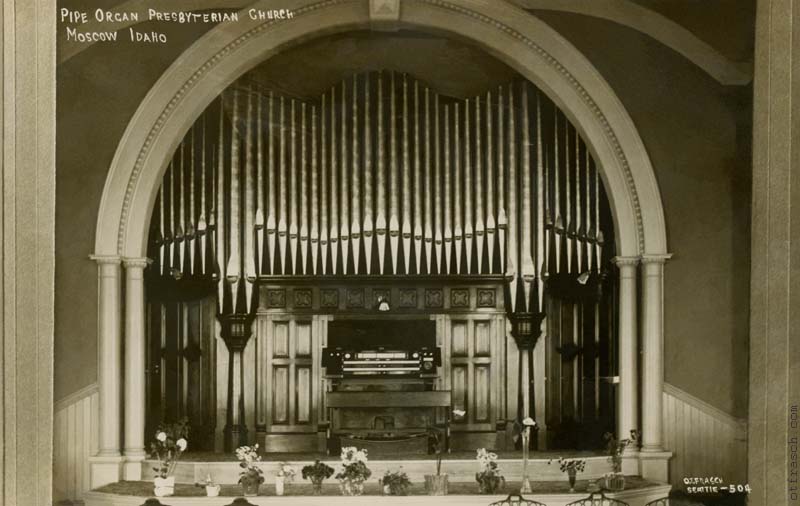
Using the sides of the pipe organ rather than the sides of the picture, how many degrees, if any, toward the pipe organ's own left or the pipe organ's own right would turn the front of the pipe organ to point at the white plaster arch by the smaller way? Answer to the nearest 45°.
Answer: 0° — it already faces it

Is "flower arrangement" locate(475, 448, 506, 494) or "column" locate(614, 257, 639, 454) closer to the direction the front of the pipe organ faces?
the flower arrangement

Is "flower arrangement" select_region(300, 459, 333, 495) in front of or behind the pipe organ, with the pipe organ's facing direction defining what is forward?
in front

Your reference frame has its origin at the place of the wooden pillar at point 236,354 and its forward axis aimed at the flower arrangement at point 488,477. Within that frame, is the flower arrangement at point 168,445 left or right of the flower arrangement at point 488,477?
right

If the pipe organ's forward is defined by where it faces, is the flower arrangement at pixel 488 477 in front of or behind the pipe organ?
in front

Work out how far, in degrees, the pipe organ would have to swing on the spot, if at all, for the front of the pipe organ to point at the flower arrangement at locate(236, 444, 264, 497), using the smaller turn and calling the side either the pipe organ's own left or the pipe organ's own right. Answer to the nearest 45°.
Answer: approximately 45° to the pipe organ's own right

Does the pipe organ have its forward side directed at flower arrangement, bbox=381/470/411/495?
yes

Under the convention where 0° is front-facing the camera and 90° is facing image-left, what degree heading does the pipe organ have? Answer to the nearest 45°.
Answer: approximately 0°
